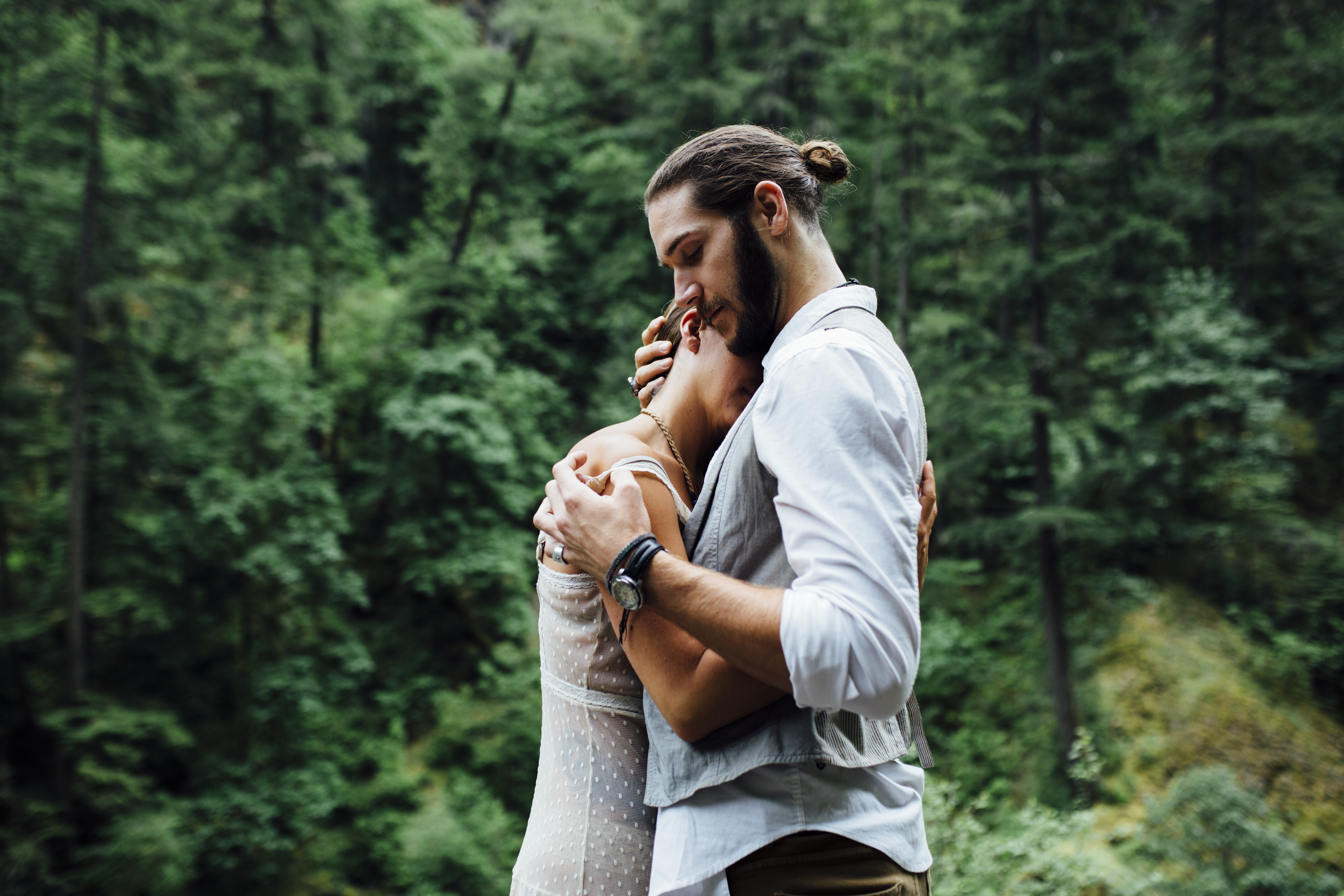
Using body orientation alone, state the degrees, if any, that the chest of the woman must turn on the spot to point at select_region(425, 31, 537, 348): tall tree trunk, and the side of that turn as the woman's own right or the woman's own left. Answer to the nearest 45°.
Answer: approximately 90° to the woman's own left

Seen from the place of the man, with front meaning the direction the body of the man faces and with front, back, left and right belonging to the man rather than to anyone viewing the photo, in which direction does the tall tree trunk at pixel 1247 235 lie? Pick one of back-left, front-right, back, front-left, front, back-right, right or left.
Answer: back-right

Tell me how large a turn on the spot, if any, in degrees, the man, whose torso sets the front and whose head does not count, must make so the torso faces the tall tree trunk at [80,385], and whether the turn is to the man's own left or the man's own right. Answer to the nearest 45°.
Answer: approximately 45° to the man's own right

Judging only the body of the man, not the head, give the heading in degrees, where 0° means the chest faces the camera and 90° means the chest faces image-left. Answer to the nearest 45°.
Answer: approximately 90°

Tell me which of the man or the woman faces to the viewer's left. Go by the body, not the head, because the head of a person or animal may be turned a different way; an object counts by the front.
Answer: the man

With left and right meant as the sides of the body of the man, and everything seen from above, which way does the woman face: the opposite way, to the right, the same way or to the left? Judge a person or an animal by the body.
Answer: the opposite way

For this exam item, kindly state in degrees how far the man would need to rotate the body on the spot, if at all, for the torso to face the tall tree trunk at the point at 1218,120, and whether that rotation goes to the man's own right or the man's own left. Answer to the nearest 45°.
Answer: approximately 135° to the man's own right

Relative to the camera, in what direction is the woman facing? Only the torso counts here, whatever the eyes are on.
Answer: to the viewer's right

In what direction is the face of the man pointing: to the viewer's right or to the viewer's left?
to the viewer's left

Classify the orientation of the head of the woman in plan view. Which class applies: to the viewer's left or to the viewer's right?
to the viewer's right

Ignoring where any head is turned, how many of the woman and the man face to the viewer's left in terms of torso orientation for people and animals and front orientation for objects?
1

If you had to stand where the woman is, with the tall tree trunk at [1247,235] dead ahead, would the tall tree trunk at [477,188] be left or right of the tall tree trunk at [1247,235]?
left
